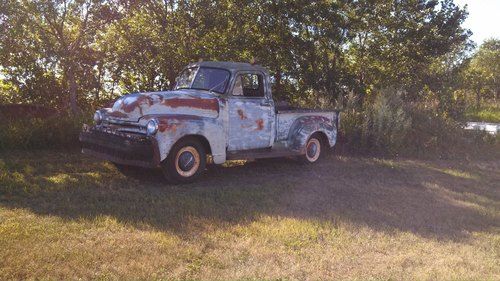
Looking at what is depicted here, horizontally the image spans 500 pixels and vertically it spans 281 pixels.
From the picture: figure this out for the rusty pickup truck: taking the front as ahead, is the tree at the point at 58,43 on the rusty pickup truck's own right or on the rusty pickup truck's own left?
on the rusty pickup truck's own right

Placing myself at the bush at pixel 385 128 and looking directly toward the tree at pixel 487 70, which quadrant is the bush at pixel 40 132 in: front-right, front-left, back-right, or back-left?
back-left

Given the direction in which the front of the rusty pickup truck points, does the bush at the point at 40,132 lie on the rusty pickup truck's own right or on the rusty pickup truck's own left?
on the rusty pickup truck's own right

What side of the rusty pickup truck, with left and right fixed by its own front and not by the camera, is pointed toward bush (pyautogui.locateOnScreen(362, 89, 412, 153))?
back

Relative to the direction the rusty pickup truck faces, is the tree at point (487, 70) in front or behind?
behind

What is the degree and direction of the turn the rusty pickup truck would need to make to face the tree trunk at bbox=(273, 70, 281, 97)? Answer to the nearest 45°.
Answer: approximately 135° to its right

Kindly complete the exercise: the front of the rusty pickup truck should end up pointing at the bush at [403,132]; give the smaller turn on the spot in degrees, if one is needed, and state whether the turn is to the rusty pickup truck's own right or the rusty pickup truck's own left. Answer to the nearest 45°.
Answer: approximately 180°

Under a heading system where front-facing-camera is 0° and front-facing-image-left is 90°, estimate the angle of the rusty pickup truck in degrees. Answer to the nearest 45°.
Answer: approximately 45°

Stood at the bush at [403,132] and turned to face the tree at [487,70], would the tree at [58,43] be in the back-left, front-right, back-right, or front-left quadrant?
back-left
